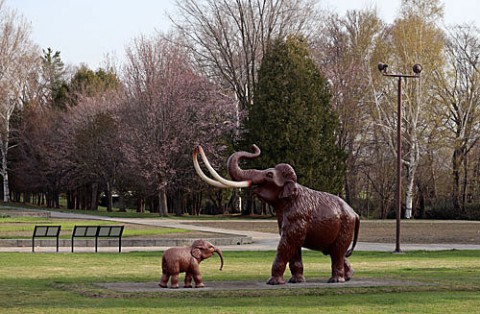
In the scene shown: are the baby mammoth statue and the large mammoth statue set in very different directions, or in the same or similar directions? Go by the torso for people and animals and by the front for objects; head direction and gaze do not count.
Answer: very different directions

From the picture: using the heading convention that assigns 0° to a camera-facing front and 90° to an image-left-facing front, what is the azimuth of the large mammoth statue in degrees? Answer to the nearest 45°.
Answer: approximately 90°

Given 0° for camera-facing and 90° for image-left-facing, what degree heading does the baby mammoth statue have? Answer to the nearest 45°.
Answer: approximately 270°

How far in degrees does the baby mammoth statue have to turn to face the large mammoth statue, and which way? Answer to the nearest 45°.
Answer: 0° — it already faces it

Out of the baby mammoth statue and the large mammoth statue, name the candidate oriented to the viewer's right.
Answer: the baby mammoth statue

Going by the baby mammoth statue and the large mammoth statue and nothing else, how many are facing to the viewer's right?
1
